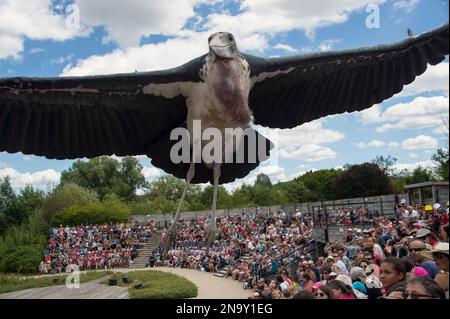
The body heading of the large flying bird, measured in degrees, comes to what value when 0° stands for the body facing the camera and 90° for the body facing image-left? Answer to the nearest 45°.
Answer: approximately 0°

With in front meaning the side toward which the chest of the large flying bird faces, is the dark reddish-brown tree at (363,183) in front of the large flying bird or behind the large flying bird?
behind

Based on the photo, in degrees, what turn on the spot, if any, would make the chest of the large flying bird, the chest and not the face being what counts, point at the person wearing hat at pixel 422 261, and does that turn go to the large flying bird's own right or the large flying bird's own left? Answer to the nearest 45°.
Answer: approximately 90° to the large flying bird's own left

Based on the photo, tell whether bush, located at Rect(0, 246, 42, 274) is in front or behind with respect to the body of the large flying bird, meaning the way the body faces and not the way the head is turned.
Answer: behind

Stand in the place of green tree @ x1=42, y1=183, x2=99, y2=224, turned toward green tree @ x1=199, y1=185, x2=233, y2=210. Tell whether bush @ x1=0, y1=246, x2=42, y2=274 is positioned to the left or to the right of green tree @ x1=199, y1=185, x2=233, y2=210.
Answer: right

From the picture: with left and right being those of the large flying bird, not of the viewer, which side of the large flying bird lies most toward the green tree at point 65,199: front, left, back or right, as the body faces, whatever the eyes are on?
back

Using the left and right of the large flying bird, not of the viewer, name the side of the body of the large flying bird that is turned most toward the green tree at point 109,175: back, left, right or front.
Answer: back
